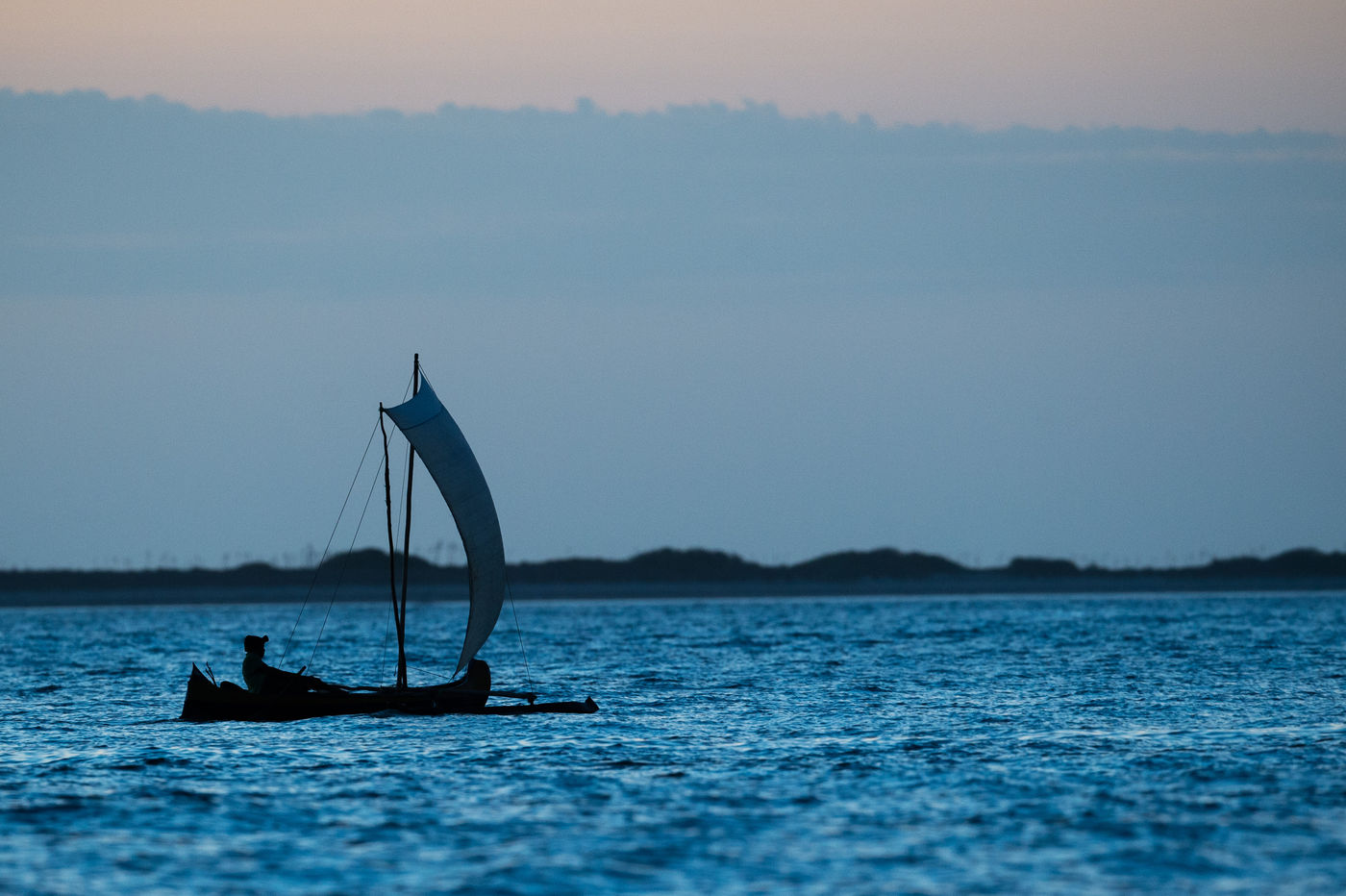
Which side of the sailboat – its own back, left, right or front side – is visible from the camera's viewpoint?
right

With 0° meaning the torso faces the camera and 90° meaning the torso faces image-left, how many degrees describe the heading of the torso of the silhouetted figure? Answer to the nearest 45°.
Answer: approximately 270°
